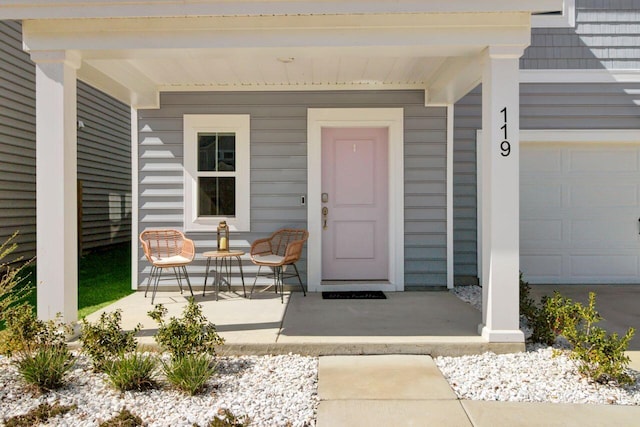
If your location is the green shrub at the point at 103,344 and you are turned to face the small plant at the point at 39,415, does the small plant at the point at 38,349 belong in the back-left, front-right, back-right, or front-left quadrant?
front-right

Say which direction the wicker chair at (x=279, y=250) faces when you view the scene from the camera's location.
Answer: facing the viewer and to the left of the viewer

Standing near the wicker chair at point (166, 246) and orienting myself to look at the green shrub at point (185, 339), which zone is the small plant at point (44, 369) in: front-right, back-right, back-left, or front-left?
front-right

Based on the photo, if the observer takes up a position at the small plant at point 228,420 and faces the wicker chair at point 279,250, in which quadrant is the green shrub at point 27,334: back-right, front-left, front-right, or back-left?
front-left

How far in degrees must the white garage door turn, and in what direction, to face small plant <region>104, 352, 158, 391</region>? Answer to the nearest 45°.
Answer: approximately 45° to its right

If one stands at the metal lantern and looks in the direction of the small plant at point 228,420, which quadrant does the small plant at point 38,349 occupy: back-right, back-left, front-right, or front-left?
front-right

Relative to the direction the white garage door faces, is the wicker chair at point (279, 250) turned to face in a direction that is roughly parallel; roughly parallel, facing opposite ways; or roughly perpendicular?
roughly parallel

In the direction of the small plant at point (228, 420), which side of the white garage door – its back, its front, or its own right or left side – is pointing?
front

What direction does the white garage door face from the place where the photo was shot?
facing the viewer

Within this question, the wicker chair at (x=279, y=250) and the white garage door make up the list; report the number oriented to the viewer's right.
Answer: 0

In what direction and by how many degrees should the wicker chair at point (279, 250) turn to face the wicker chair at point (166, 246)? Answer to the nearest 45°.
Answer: approximately 45° to its right

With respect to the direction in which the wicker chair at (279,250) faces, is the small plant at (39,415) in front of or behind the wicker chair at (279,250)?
in front

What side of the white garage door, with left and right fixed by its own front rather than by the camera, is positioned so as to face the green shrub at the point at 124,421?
front

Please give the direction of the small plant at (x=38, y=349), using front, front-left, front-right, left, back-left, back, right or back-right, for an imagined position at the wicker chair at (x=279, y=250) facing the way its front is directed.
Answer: front

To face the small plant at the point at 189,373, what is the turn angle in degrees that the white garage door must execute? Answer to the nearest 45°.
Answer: approximately 45° to its right

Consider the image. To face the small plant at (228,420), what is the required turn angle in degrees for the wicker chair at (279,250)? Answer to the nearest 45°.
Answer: approximately 45° to its left

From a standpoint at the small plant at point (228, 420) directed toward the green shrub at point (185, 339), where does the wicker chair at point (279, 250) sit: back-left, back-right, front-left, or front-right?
front-right

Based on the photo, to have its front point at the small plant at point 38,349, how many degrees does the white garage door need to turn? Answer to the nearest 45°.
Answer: approximately 45° to its right

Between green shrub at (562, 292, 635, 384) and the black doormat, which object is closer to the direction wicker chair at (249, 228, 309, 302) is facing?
the green shrub
